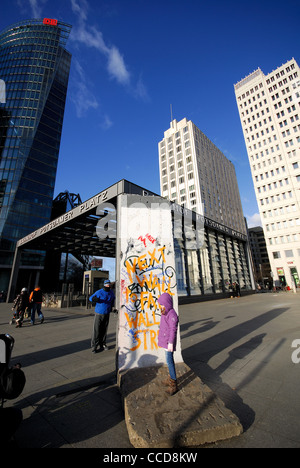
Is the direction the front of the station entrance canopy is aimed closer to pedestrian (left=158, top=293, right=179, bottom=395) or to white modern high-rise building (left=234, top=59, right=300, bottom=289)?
the pedestrian

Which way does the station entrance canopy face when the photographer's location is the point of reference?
facing the viewer and to the left of the viewer

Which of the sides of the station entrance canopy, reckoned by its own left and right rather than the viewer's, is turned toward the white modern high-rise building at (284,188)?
back

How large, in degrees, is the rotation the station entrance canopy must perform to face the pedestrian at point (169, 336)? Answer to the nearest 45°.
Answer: approximately 45° to its left
